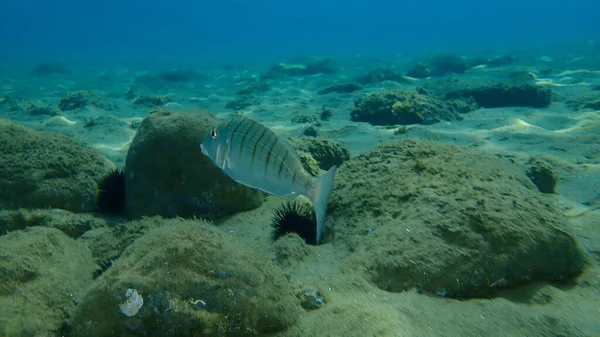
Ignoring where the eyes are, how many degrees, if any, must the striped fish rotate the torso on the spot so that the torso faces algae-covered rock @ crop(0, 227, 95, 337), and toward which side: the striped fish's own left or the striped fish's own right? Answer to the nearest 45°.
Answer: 0° — it already faces it

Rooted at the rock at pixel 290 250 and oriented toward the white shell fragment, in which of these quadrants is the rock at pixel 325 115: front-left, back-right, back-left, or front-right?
back-right

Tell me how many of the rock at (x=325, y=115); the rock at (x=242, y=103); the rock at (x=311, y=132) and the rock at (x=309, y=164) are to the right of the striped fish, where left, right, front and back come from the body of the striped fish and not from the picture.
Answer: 4

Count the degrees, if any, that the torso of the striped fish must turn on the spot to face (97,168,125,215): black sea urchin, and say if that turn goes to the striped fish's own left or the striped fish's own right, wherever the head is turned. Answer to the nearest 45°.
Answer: approximately 45° to the striped fish's own right

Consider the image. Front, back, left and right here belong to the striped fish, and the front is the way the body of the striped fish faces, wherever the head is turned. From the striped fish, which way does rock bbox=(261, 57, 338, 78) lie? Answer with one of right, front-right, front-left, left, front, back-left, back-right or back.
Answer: right

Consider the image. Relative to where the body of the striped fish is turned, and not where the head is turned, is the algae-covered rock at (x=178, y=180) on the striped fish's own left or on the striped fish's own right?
on the striped fish's own right

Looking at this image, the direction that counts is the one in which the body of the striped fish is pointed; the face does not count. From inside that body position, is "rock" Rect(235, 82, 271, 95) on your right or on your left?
on your right

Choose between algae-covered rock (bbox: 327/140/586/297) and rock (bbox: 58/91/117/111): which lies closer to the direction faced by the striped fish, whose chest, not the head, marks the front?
the rock

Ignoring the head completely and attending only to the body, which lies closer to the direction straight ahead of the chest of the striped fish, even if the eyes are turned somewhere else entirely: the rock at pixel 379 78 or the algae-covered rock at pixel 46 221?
the algae-covered rock

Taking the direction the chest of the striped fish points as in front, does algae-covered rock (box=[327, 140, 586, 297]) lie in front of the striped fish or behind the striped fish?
behind

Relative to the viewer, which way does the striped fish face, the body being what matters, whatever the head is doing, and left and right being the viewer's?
facing to the left of the viewer

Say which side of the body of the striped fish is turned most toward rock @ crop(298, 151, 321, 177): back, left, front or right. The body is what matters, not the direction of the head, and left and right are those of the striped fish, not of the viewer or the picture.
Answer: right

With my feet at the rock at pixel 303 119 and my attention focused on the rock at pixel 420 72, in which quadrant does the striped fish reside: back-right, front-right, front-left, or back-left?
back-right

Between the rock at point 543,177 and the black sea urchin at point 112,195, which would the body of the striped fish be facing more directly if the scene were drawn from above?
the black sea urchin

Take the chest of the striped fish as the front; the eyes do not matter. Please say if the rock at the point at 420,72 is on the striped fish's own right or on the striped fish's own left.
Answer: on the striped fish's own right

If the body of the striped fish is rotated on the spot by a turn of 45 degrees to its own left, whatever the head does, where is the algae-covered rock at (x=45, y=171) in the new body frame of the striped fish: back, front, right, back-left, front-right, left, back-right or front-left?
right

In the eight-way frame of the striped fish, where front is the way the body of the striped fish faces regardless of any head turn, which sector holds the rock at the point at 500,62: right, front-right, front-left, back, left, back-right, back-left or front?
back-right
